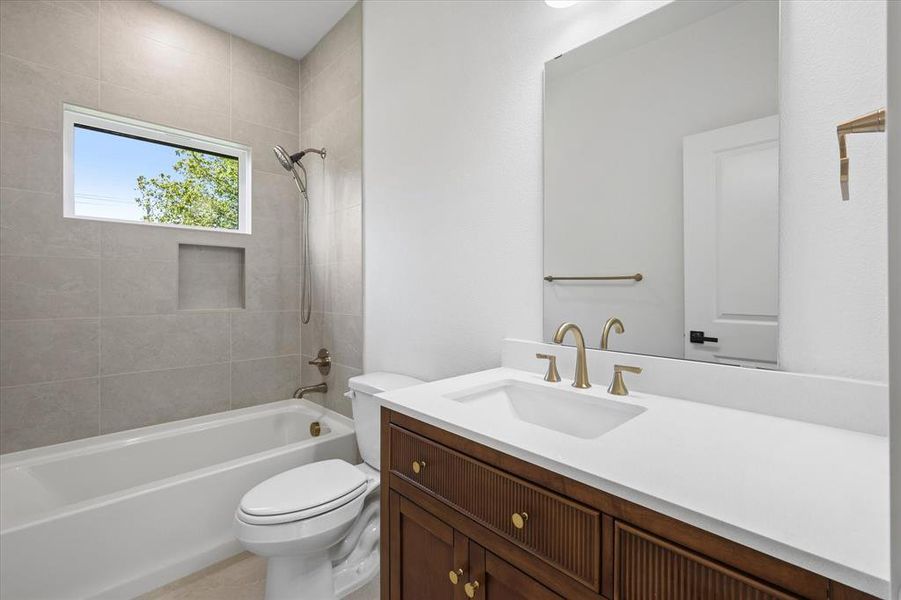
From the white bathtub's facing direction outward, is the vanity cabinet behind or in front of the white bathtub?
in front

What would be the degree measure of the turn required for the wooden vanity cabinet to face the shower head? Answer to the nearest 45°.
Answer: approximately 90° to its right

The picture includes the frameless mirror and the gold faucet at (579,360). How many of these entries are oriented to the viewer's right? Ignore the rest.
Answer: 0

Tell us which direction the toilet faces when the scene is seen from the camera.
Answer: facing the viewer and to the left of the viewer

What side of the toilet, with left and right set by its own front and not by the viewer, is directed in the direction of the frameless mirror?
left

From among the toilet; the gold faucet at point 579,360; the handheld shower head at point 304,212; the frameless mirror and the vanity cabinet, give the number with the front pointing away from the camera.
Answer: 0

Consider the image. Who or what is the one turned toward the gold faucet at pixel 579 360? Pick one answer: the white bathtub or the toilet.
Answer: the white bathtub

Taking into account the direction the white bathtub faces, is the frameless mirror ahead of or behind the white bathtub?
ahead

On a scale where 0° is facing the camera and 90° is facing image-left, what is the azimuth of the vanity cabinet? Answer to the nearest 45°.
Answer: approximately 45°

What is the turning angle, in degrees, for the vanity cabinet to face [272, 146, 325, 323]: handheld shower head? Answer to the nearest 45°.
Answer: approximately 90° to its right
